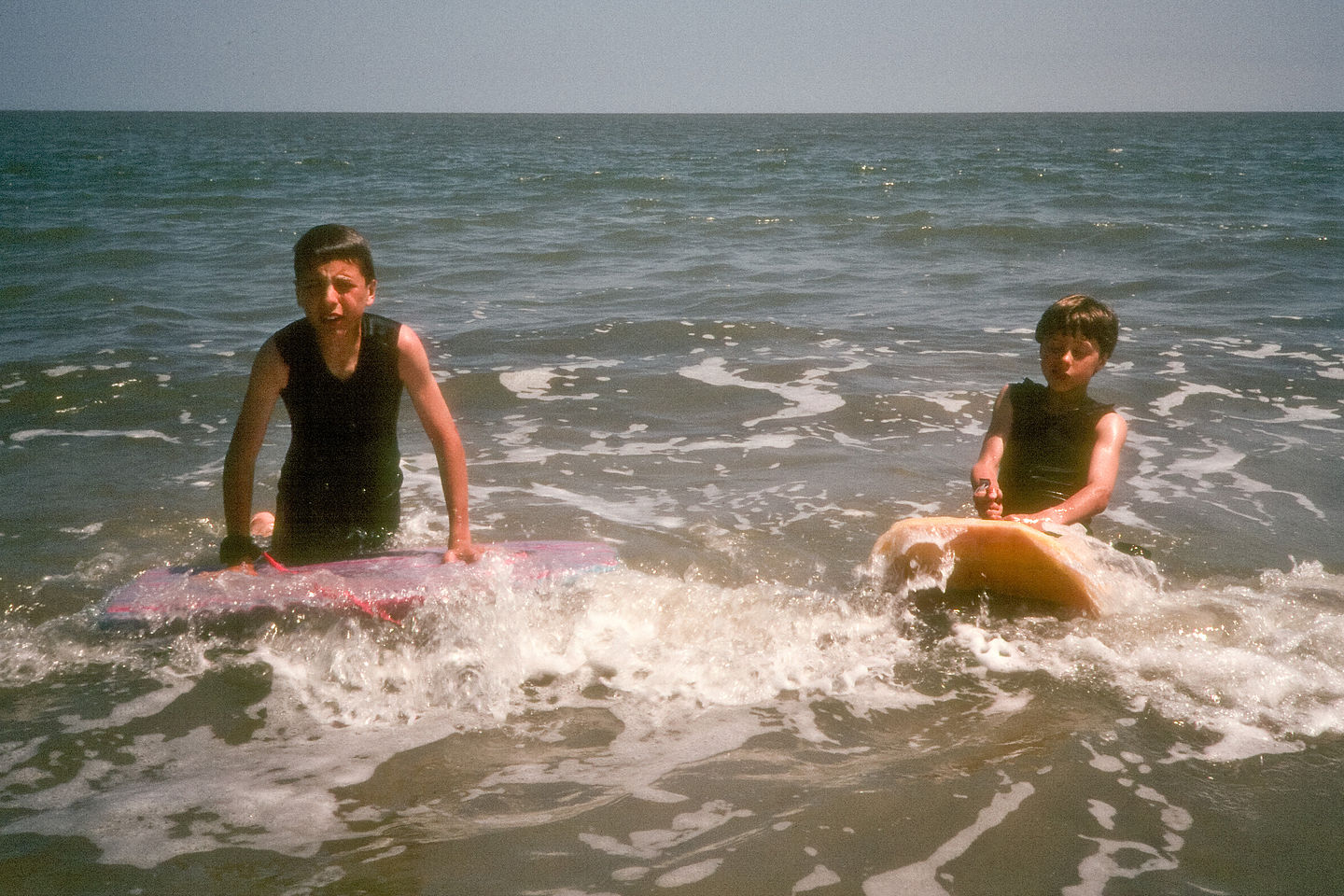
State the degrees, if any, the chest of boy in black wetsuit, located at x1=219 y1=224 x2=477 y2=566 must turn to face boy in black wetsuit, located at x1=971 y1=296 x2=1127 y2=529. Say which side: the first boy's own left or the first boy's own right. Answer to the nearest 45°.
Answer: approximately 90° to the first boy's own left

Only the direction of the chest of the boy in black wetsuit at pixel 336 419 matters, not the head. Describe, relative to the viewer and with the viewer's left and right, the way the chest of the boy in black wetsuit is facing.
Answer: facing the viewer

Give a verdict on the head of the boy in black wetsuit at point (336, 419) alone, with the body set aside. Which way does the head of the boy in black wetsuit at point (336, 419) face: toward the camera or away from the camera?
toward the camera

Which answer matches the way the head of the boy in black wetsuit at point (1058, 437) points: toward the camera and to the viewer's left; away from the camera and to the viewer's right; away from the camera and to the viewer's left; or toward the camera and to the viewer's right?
toward the camera and to the viewer's left
